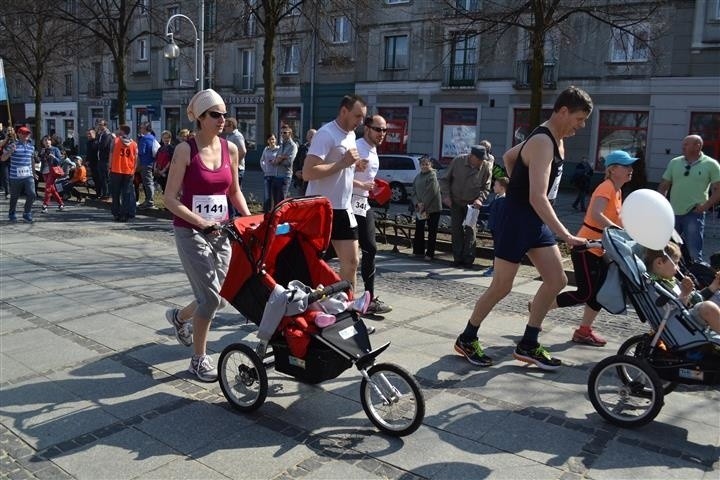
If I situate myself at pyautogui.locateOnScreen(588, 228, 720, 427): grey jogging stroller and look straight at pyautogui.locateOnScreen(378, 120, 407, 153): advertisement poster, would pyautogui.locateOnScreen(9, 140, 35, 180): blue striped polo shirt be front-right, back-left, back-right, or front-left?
front-left

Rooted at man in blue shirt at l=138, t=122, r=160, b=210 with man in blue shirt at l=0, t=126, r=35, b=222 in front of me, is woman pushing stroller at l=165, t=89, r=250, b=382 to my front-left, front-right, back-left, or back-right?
front-left

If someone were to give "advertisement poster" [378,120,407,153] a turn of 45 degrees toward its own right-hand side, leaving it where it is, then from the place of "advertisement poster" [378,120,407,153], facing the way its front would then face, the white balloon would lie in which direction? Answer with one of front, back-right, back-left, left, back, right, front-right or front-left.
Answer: front-left

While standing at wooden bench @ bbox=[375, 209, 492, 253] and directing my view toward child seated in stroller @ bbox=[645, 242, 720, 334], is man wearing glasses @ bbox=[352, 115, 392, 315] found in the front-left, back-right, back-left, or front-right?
front-right

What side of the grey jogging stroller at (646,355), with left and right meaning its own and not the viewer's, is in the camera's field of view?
right

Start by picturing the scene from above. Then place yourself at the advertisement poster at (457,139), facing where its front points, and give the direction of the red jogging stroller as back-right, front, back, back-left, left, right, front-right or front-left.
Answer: front

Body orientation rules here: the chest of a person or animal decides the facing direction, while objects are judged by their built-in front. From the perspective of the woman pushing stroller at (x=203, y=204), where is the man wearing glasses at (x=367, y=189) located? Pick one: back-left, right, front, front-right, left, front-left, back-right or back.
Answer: left

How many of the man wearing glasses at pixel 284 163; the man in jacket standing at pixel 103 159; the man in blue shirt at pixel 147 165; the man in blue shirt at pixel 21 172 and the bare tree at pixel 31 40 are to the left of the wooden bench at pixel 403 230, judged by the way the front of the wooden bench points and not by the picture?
0

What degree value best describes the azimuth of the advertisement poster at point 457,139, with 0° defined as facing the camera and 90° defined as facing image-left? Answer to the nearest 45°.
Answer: approximately 0°

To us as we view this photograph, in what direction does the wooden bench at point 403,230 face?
facing the viewer

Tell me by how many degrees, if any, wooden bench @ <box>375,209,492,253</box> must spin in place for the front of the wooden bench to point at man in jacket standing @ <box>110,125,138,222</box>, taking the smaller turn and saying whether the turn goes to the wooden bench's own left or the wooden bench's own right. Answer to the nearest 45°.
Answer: approximately 90° to the wooden bench's own right

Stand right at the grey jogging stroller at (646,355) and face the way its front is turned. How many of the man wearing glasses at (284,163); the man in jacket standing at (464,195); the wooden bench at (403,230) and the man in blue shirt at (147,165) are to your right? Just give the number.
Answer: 0

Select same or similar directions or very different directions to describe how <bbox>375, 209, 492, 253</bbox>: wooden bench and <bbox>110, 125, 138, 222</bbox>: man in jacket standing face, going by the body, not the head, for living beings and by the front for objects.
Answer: very different directions

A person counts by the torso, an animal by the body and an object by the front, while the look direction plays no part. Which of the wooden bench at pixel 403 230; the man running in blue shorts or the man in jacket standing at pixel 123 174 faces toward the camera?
the wooden bench

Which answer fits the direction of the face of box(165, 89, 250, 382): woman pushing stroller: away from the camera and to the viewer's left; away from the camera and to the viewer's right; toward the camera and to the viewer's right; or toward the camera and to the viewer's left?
toward the camera and to the viewer's right

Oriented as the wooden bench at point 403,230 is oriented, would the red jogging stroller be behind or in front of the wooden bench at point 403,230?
in front

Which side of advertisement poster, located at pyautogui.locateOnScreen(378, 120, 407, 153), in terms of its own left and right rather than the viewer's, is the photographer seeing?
front

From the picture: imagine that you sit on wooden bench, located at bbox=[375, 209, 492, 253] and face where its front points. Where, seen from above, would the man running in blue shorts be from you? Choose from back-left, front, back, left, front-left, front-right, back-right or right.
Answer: front

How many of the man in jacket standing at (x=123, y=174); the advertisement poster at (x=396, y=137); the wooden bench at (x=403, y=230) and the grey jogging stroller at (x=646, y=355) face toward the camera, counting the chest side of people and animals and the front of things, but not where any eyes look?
2

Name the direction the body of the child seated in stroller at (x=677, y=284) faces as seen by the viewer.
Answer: to the viewer's right
